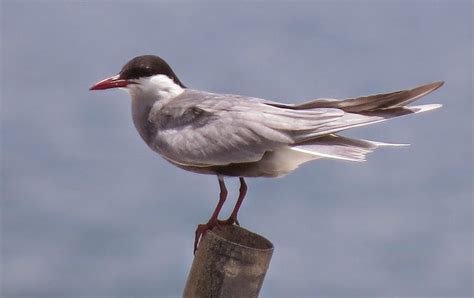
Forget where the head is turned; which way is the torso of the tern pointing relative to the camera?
to the viewer's left
